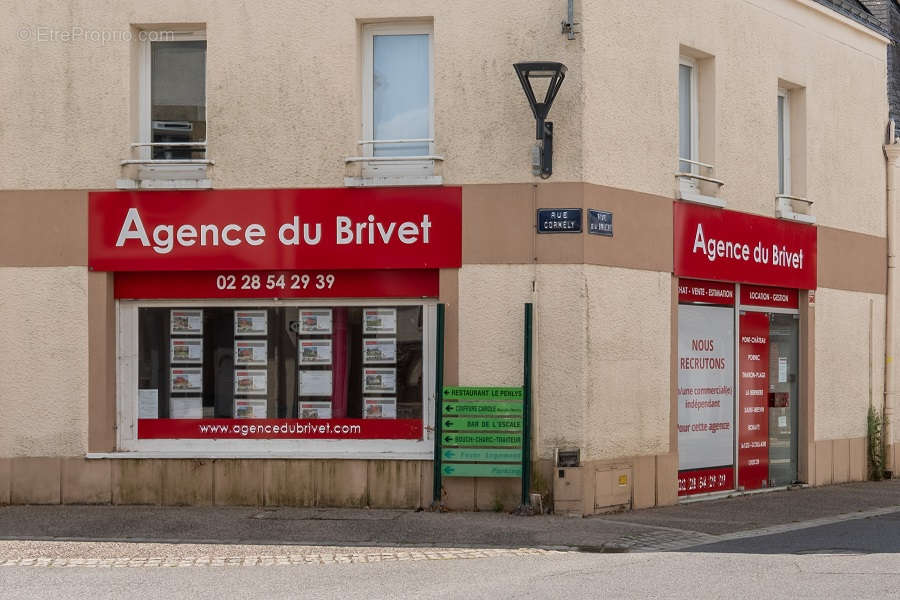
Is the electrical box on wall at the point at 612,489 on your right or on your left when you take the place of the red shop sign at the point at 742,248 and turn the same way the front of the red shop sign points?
on your right

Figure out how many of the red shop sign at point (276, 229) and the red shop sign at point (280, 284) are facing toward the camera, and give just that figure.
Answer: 2

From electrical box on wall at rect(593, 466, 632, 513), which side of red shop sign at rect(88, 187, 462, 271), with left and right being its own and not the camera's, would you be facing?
left

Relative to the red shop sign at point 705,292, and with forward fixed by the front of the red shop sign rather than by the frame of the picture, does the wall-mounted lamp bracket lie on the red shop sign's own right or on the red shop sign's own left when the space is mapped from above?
on the red shop sign's own right

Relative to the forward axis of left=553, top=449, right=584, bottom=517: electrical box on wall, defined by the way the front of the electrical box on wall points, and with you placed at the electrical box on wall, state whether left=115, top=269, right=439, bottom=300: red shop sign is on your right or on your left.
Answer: on your right

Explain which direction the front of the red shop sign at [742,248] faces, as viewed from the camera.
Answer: facing the viewer and to the right of the viewer

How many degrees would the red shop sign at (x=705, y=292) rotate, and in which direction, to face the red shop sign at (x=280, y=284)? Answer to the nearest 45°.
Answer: approximately 90° to its right

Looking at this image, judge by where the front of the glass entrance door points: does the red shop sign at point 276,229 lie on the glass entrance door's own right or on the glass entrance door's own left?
on the glass entrance door's own right

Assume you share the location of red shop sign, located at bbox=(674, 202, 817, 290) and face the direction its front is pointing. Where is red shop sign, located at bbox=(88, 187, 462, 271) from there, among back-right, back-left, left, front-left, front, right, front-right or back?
right

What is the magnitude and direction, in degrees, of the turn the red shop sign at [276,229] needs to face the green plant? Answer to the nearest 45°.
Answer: approximately 135° to its left

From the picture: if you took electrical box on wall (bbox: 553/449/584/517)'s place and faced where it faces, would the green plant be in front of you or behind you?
behind
